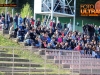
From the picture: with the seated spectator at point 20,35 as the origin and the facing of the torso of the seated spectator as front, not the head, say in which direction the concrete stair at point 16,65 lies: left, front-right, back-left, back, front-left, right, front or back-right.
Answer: front-left

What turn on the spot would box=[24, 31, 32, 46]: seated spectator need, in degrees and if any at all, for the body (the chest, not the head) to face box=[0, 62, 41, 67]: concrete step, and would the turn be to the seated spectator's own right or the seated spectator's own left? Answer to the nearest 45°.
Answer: approximately 45° to the seated spectator's own left

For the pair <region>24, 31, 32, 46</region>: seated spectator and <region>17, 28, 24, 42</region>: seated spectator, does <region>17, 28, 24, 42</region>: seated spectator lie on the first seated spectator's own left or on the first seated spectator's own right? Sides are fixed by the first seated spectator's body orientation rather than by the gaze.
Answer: on the first seated spectator's own right

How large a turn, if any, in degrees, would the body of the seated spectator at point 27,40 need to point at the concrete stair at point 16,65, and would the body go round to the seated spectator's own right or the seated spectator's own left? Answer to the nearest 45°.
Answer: approximately 45° to the seated spectator's own right

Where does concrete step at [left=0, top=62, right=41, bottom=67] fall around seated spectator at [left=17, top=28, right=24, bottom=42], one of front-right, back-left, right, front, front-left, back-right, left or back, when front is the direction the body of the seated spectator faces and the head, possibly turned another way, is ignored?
front-left

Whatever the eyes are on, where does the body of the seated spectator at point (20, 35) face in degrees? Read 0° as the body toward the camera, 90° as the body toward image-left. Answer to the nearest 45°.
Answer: approximately 45°

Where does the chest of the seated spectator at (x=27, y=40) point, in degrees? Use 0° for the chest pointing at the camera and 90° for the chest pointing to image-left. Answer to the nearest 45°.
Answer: approximately 45°

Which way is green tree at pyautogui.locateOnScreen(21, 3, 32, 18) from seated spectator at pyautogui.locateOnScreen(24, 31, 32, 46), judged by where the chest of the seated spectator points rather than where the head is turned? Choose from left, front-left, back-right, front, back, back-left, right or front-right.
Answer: back-right
